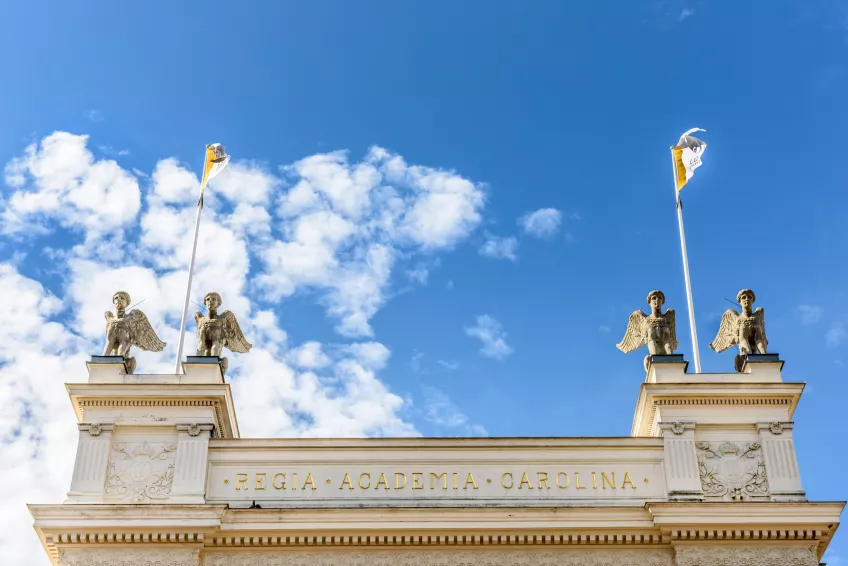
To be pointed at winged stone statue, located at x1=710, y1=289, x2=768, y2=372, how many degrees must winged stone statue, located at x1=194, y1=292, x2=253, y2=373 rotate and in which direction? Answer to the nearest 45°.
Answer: approximately 135° to its left

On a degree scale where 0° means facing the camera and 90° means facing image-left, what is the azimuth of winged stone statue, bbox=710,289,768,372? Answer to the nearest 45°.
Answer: approximately 315°

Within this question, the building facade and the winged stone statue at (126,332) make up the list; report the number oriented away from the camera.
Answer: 0

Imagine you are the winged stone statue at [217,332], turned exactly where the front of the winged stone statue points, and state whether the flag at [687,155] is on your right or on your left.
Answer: on your left

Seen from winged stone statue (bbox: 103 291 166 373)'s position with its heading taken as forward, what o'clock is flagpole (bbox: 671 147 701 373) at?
The flagpole is roughly at 8 o'clock from the winged stone statue.

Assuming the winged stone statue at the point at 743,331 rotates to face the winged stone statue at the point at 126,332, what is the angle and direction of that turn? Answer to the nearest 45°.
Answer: approximately 135° to its right

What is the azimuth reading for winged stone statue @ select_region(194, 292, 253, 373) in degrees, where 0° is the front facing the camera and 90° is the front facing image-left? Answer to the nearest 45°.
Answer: approximately 45°
